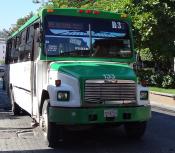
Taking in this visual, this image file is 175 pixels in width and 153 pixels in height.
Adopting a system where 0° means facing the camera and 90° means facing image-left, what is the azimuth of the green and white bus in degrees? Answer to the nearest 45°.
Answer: approximately 315°
